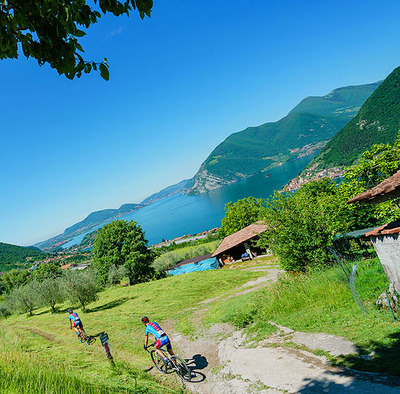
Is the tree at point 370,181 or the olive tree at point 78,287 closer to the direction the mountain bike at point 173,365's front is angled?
the olive tree

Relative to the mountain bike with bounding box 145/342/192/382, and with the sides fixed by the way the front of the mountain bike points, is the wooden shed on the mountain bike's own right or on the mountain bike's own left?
on the mountain bike's own right

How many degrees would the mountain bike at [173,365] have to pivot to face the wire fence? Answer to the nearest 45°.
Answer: approximately 135° to its right

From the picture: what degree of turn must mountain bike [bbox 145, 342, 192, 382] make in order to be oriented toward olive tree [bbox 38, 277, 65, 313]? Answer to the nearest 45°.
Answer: approximately 45° to its right

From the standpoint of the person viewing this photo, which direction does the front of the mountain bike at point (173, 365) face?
facing away from the viewer and to the left of the viewer

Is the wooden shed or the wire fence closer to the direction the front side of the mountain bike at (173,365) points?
the wooden shed

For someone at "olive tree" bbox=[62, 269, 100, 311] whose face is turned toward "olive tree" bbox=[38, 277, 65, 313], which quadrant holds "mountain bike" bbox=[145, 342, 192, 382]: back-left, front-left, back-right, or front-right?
back-left
